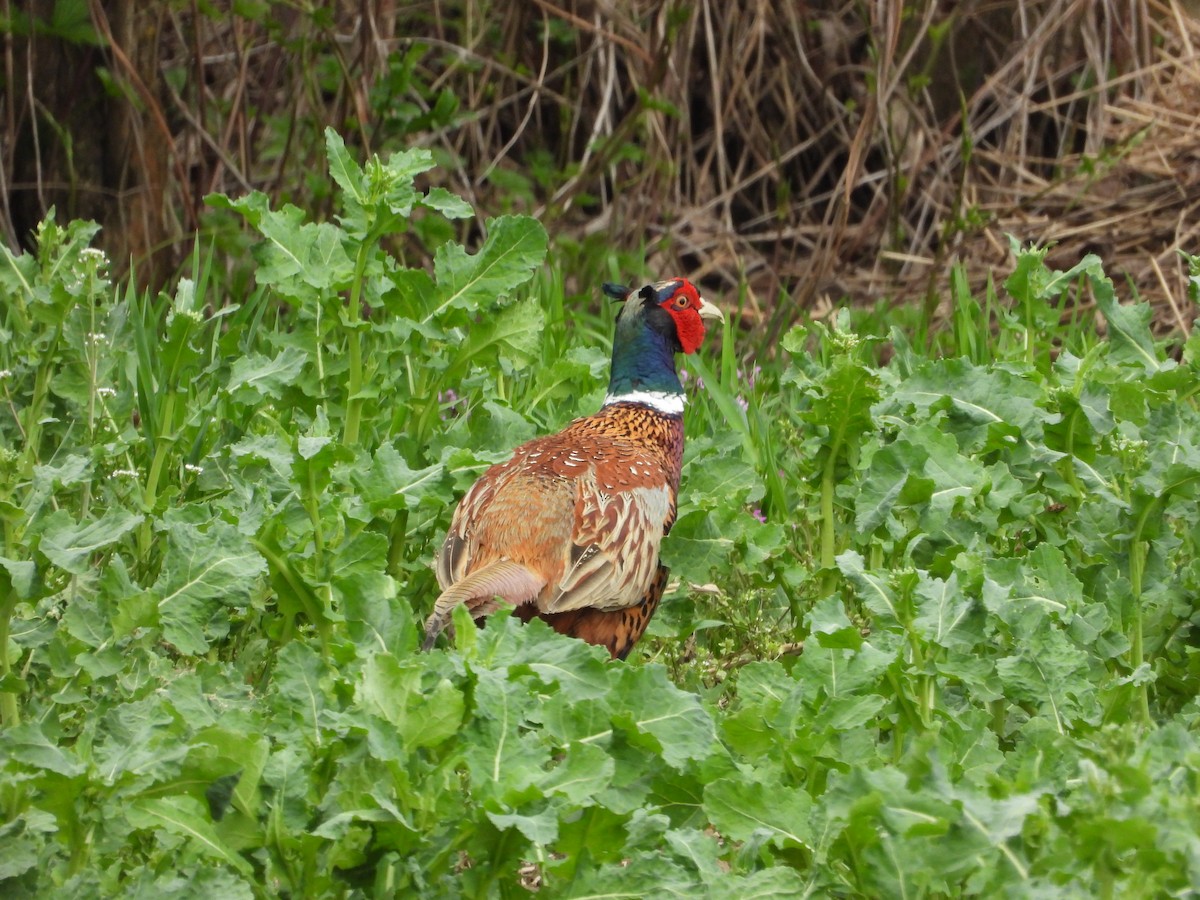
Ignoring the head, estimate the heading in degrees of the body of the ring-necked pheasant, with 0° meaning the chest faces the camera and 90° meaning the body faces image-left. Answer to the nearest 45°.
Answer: approximately 225°
